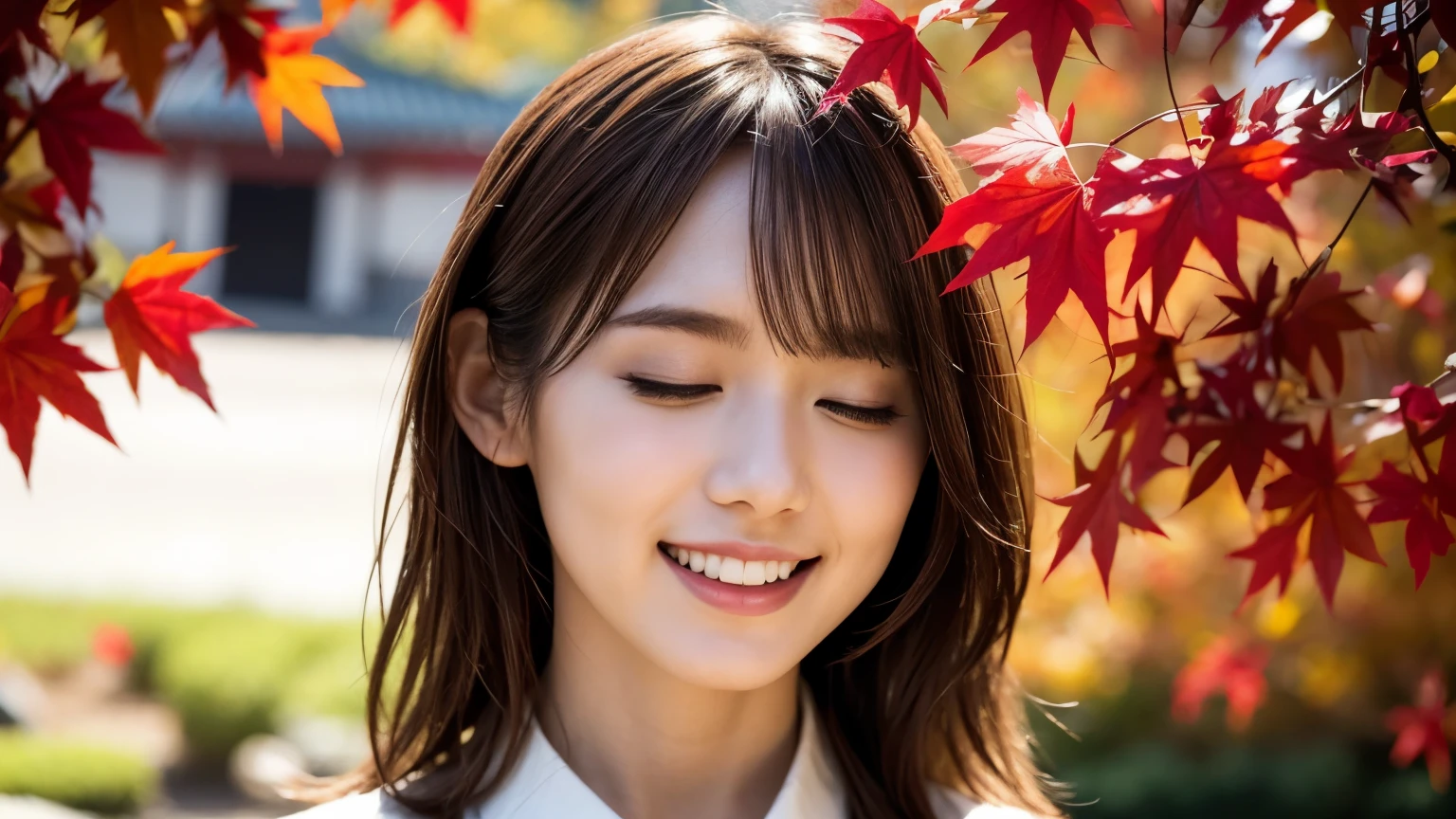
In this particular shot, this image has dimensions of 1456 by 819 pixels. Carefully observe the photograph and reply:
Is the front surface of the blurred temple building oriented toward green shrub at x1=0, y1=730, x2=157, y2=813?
yes

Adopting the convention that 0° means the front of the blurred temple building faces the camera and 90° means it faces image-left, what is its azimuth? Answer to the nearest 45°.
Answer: approximately 0°

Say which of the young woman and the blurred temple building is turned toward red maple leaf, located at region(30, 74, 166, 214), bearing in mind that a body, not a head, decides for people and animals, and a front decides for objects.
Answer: the blurred temple building

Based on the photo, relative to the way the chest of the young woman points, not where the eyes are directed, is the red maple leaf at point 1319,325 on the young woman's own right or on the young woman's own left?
on the young woman's own left

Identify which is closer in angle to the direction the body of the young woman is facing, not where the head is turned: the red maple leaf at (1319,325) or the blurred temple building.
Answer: the red maple leaf

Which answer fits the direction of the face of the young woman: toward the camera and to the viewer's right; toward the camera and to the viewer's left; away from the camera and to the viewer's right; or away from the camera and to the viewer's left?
toward the camera and to the viewer's right

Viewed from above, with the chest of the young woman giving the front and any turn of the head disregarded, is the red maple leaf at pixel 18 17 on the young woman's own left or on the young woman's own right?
on the young woman's own right

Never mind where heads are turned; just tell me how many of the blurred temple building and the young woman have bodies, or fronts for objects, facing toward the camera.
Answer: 2

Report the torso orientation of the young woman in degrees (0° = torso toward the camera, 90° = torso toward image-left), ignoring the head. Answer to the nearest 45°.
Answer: approximately 0°

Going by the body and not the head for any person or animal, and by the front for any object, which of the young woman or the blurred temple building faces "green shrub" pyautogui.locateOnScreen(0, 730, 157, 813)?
the blurred temple building

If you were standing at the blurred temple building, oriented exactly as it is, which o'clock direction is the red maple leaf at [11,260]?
The red maple leaf is roughly at 12 o'clock from the blurred temple building.

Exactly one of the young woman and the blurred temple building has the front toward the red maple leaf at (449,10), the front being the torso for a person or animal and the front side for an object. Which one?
the blurred temple building

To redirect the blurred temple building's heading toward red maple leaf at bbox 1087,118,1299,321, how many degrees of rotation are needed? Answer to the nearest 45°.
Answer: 0° — it already faces it

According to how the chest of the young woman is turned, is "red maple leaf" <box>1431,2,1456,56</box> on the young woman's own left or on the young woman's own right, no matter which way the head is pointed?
on the young woman's own left
